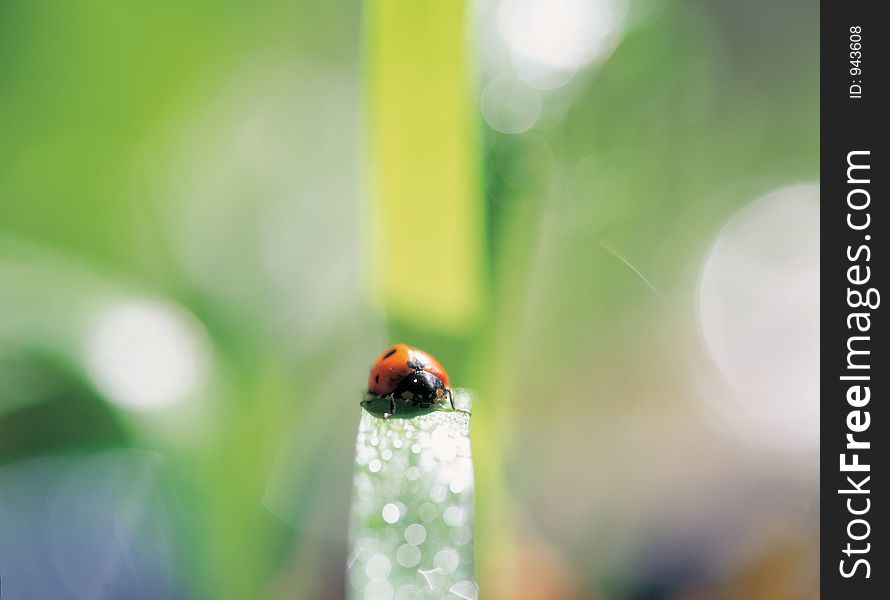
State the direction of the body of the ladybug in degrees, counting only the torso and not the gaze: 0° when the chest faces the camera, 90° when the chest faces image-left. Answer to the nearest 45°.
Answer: approximately 315°
